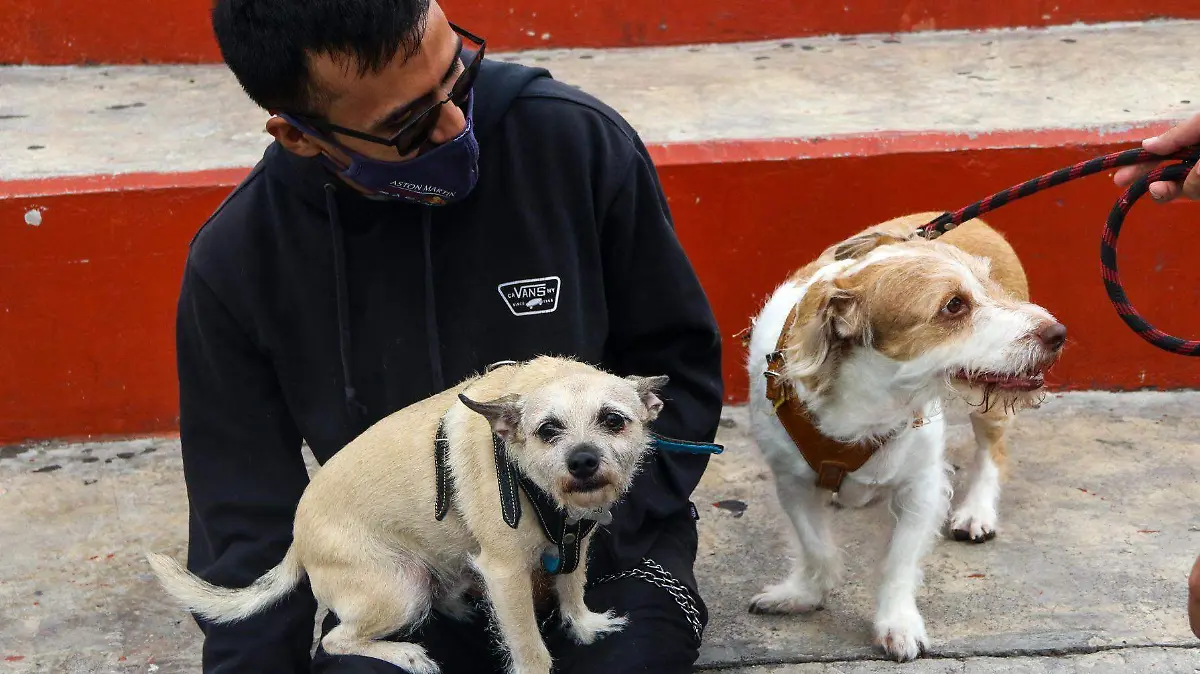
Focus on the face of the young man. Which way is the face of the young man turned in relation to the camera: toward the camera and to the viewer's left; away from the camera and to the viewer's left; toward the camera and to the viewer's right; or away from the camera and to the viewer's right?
toward the camera and to the viewer's right

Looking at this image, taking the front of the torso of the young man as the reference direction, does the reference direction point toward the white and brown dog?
no

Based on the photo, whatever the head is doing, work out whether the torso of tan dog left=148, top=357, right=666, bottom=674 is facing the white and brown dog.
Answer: no

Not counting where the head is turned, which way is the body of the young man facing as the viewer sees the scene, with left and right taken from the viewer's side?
facing the viewer
